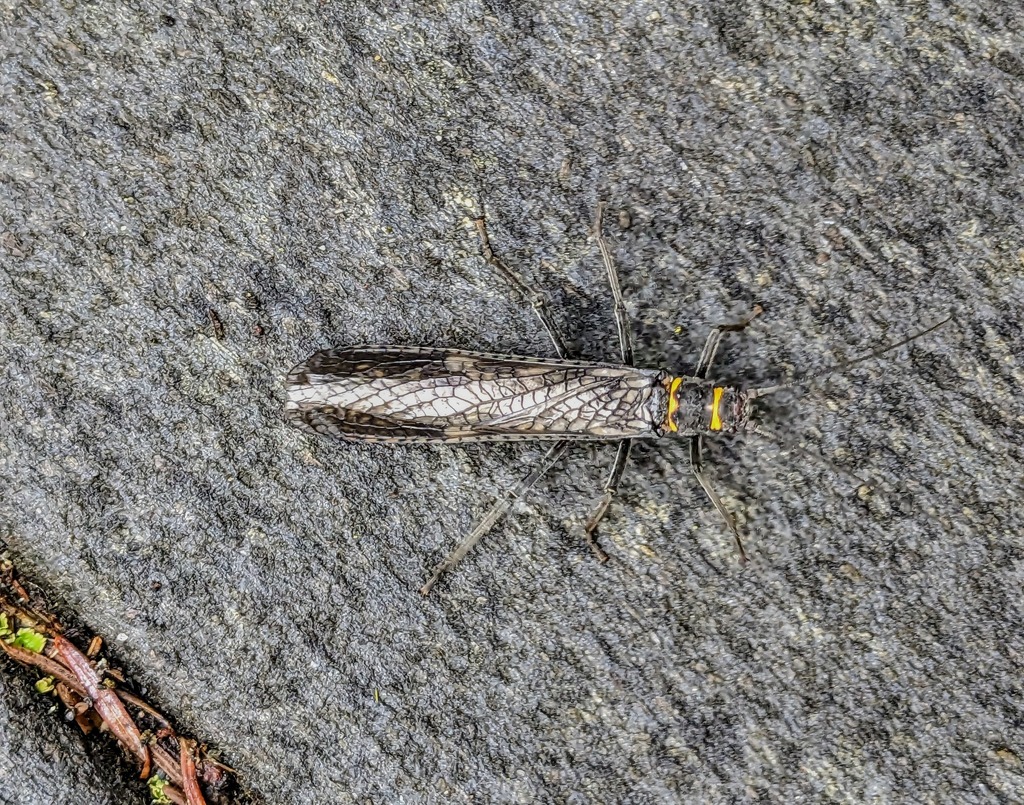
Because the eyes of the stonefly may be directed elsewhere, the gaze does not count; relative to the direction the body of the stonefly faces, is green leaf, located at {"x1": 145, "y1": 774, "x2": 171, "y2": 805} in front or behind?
behind

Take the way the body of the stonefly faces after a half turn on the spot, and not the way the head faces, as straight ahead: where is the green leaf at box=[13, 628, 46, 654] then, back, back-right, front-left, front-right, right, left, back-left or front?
front

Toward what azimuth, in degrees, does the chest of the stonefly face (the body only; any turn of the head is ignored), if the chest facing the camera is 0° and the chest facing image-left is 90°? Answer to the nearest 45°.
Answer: approximately 270°
